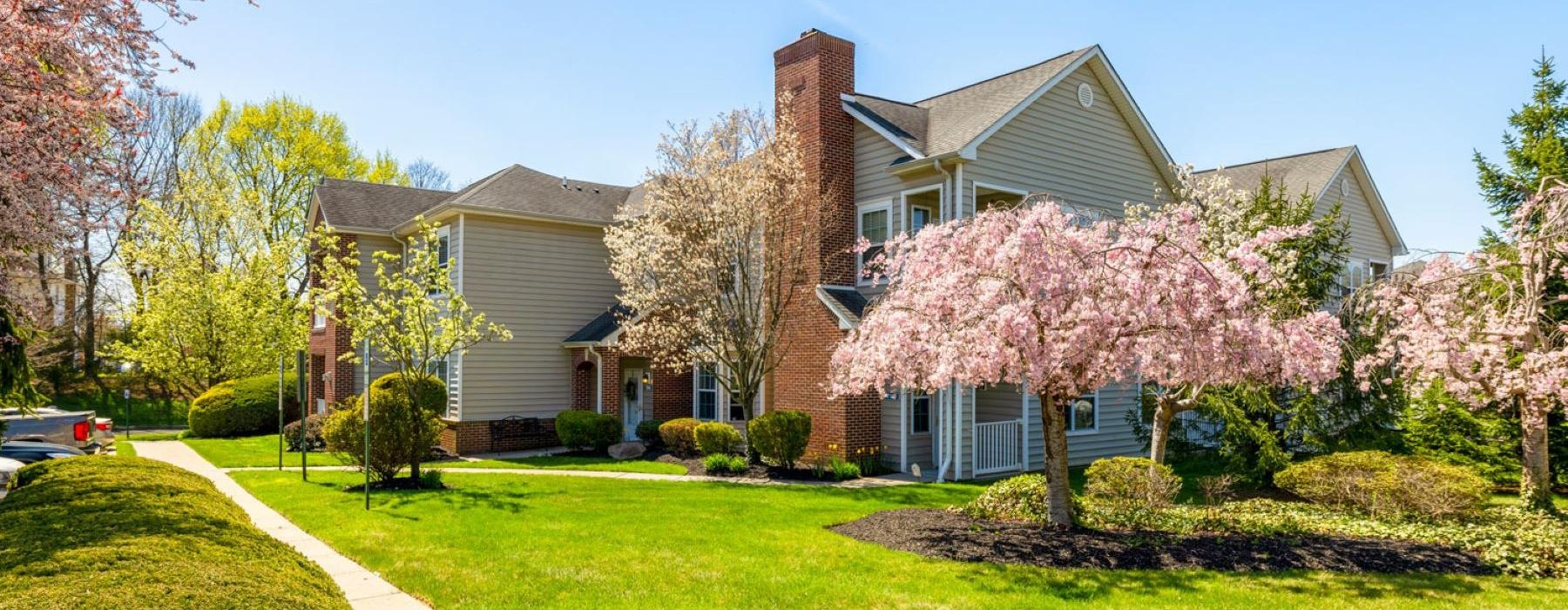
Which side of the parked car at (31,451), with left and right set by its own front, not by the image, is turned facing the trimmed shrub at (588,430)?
front

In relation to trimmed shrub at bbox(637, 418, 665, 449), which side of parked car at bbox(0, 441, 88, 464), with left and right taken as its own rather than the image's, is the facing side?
front

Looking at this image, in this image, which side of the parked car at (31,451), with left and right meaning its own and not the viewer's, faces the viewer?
right

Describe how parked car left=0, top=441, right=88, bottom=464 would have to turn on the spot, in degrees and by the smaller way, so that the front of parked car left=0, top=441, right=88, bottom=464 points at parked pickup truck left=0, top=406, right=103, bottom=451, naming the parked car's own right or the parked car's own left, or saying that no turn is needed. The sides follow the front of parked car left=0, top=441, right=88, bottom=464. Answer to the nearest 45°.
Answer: approximately 90° to the parked car's own left

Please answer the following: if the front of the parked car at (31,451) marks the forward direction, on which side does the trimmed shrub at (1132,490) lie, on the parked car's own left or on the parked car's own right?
on the parked car's own right
